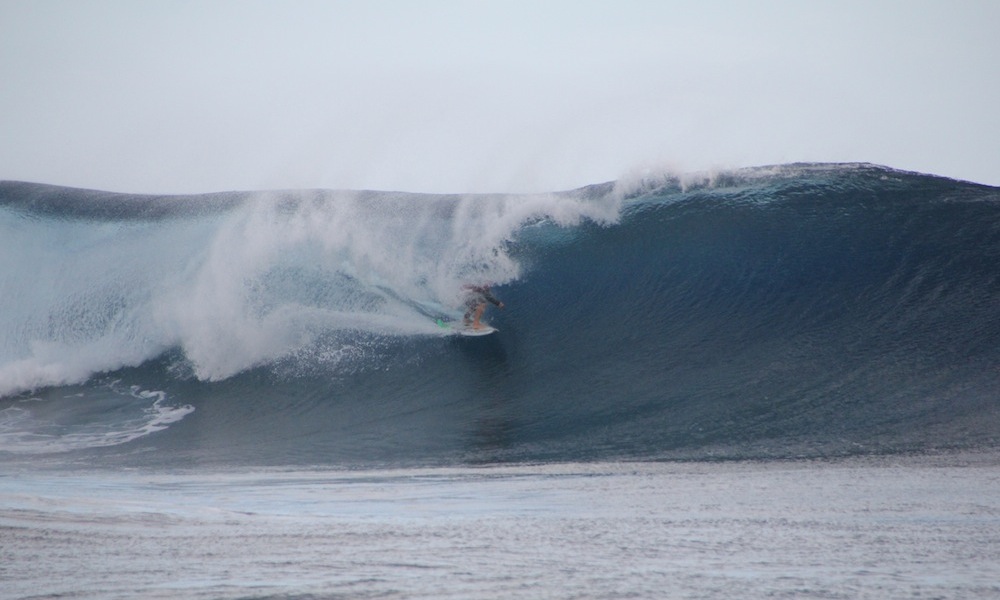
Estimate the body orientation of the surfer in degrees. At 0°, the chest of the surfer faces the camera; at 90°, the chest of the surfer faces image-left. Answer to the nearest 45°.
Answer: approximately 270°
